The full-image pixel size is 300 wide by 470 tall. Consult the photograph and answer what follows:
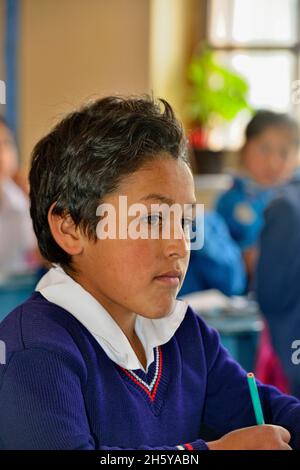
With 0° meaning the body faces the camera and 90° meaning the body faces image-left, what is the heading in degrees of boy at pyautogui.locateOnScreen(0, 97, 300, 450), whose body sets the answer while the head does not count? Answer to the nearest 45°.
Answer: approximately 315°

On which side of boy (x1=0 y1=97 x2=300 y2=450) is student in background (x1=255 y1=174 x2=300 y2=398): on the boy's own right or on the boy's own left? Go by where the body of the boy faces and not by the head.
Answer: on the boy's own left

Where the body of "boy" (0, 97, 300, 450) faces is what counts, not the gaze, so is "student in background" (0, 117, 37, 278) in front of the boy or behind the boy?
behind

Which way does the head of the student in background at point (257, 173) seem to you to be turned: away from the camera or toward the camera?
toward the camera

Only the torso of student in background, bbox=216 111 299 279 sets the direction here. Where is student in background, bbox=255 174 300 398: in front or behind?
in front

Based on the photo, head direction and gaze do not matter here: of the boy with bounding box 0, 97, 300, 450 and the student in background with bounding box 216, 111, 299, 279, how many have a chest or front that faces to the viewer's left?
0

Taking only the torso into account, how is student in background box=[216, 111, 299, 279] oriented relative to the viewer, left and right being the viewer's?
facing the viewer and to the right of the viewer

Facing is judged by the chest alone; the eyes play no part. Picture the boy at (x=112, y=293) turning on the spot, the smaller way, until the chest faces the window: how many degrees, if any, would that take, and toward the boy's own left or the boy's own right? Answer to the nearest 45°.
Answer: approximately 135° to the boy's own left
